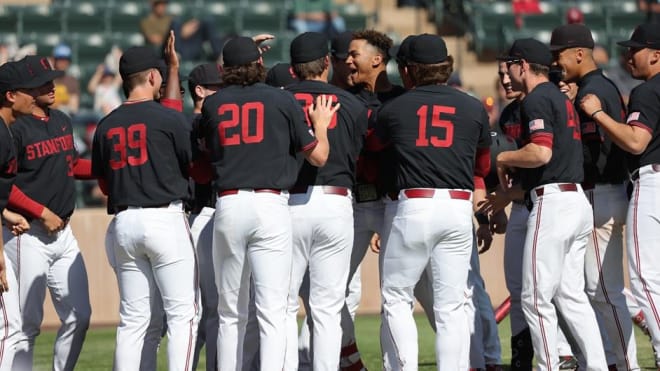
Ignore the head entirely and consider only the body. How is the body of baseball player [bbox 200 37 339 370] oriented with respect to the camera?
away from the camera

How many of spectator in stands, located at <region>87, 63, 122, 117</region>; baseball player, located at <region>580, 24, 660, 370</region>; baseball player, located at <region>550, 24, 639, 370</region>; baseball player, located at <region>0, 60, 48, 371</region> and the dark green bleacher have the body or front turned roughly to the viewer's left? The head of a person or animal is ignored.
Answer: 2

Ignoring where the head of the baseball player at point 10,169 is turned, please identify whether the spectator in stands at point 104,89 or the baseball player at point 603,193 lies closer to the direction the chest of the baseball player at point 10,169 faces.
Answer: the baseball player

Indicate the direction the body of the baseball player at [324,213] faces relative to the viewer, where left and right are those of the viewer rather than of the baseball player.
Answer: facing away from the viewer

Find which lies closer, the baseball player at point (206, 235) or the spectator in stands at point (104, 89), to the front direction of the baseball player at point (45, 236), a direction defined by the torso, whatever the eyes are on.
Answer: the baseball player

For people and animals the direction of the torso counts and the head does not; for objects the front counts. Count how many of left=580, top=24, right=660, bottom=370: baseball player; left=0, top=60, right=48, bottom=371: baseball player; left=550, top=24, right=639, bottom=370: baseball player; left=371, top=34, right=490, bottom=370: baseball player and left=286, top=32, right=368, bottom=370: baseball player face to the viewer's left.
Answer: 2

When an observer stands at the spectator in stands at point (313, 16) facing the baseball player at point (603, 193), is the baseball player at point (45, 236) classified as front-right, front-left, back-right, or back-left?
front-right

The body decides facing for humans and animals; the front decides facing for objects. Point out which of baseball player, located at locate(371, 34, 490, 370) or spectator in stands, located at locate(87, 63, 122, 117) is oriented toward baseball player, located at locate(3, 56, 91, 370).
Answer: the spectator in stands

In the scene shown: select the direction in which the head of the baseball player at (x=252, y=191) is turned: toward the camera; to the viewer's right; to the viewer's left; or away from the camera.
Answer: away from the camera

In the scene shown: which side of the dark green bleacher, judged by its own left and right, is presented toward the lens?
front

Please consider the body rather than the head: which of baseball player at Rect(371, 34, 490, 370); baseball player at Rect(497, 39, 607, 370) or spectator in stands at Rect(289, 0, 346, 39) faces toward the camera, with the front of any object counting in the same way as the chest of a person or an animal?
the spectator in stands

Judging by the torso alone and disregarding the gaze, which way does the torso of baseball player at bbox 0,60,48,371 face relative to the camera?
to the viewer's right

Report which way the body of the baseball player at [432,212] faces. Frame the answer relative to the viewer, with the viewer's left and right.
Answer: facing away from the viewer

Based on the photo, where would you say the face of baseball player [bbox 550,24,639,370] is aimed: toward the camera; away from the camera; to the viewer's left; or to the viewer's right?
to the viewer's left

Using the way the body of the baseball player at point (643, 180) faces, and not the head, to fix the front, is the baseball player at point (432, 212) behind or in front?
in front

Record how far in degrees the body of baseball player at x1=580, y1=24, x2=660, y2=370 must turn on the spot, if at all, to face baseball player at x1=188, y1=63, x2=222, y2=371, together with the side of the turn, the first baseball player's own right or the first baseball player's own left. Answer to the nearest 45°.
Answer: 0° — they already face them
